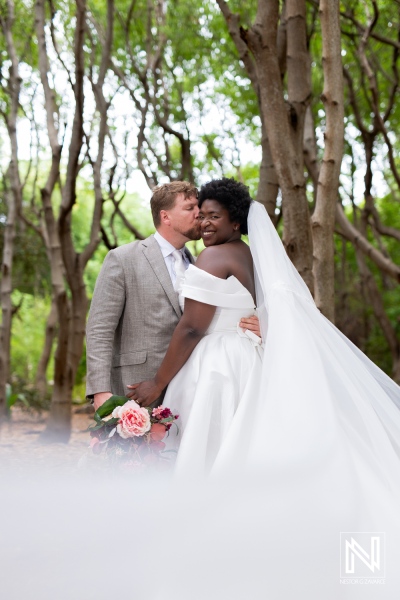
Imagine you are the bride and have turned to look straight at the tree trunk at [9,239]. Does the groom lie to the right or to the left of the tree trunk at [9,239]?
left

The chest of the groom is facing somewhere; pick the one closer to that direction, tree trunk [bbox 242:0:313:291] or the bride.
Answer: the bride

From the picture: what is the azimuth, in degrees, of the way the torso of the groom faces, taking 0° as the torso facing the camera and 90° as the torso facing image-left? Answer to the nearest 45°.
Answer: approximately 315°

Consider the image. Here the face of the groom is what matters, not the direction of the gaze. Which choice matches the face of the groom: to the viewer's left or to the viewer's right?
to the viewer's right

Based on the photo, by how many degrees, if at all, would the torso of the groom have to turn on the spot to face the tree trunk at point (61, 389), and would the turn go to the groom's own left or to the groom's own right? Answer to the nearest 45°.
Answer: approximately 135° to the groom's own left

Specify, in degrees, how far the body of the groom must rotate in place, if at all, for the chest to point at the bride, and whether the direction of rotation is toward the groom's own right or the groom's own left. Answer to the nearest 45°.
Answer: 0° — they already face them

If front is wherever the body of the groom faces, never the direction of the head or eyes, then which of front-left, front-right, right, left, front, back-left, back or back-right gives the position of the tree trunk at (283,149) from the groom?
left
